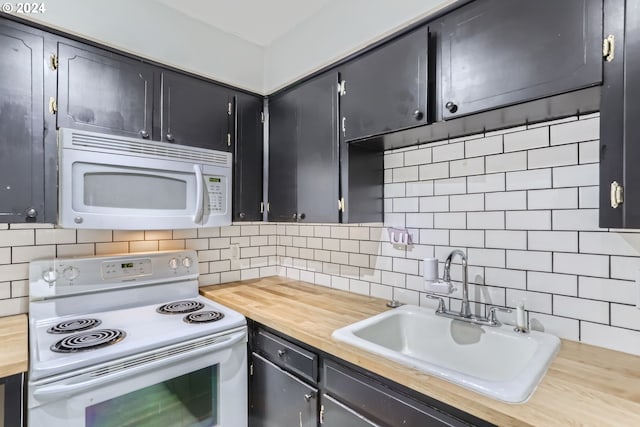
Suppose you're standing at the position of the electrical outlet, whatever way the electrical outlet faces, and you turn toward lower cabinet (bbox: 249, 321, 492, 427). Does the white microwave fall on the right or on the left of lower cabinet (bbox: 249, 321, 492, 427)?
right

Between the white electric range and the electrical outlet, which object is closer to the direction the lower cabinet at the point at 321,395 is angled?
the white electric range

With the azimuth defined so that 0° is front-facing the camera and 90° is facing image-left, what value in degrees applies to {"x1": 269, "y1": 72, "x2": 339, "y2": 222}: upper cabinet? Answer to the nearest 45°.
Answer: approximately 45°

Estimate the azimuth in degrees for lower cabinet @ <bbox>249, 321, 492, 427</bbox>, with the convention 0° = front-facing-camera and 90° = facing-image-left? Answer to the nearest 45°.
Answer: approximately 45°

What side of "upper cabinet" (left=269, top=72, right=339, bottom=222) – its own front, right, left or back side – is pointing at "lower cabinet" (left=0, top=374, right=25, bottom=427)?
front

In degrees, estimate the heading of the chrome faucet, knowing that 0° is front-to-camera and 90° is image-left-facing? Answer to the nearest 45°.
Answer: approximately 45°

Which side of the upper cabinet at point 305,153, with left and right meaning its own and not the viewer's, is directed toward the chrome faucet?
left

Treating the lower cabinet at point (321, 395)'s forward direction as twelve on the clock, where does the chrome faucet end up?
The chrome faucet is roughly at 7 o'clock from the lower cabinet.

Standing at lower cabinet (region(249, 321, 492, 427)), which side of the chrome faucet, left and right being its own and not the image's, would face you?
front

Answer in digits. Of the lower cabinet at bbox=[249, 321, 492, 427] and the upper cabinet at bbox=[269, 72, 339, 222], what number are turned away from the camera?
0

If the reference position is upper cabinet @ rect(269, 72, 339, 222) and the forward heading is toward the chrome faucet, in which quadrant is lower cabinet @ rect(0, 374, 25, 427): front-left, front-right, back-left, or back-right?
back-right
